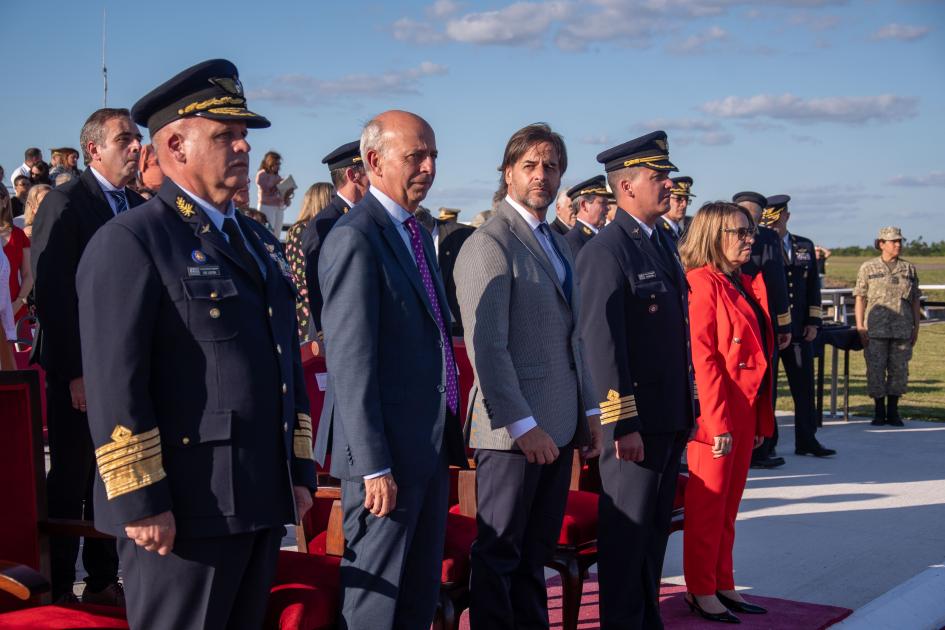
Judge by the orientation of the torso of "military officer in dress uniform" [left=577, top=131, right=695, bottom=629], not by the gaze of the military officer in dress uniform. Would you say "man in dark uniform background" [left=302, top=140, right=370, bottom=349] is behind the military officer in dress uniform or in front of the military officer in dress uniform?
behind

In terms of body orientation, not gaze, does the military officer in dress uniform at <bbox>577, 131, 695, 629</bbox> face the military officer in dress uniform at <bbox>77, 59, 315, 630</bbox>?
no

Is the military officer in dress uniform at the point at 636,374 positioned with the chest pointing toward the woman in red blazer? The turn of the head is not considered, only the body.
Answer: no

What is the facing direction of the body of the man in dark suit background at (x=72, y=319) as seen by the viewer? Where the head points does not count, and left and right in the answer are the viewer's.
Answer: facing the viewer and to the right of the viewer

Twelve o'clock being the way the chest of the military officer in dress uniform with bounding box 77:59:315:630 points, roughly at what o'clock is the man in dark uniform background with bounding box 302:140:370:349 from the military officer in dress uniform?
The man in dark uniform background is roughly at 8 o'clock from the military officer in dress uniform.

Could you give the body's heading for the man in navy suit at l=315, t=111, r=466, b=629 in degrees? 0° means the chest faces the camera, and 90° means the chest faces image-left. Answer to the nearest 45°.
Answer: approximately 315°

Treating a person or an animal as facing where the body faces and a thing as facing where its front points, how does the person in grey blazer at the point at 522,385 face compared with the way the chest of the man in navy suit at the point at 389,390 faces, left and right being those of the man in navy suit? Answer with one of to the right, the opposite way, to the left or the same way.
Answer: the same way

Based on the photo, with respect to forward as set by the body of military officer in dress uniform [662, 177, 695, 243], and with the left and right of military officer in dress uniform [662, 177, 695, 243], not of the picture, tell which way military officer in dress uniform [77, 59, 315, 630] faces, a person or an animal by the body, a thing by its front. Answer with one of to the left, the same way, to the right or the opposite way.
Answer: the same way

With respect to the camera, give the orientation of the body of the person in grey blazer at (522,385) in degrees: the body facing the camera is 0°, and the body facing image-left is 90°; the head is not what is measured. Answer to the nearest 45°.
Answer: approximately 315°

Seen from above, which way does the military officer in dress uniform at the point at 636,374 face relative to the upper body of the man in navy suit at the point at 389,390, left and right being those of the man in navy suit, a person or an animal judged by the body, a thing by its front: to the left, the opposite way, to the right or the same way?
the same way

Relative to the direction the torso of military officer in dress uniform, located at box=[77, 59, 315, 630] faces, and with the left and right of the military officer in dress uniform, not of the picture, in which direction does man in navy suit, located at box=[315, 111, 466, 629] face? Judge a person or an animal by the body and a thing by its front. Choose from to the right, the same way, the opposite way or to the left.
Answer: the same way

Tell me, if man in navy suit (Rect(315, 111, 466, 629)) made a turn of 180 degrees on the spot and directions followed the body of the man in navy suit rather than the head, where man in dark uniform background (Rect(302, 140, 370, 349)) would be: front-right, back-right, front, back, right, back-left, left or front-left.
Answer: front-right

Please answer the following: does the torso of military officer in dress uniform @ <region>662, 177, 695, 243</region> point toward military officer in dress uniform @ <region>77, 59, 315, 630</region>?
no

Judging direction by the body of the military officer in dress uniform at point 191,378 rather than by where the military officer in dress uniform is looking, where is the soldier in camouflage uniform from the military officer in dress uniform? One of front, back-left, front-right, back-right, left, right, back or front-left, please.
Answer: left

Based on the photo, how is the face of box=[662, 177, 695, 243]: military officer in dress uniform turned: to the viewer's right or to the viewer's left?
to the viewer's right

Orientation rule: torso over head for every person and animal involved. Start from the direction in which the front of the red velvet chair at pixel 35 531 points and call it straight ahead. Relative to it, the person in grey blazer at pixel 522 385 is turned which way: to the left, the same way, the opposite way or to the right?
the same way

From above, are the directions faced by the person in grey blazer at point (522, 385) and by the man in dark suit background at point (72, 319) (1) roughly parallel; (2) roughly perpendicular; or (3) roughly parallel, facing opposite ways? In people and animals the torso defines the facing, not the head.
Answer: roughly parallel
